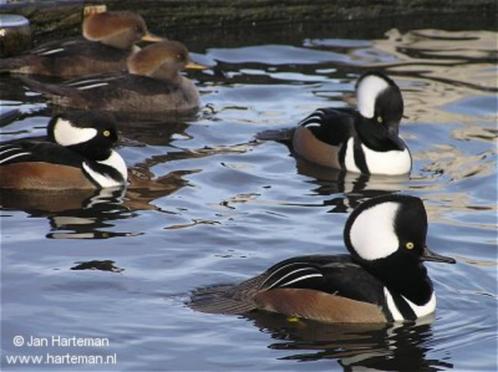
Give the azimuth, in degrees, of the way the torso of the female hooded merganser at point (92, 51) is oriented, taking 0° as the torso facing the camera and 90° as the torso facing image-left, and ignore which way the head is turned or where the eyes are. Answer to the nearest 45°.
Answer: approximately 270°

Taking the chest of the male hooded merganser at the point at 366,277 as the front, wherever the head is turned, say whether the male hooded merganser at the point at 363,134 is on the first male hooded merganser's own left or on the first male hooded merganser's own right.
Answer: on the first male hooded merganser's own left

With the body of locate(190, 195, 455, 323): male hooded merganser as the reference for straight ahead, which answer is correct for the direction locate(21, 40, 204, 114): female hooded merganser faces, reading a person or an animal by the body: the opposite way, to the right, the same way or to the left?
the same way

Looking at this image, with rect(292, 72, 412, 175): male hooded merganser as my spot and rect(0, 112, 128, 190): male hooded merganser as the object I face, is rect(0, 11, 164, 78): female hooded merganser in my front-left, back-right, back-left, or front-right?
front-right

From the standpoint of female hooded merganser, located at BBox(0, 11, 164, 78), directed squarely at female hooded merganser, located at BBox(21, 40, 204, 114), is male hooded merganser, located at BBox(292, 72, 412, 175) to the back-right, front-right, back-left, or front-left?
front-left

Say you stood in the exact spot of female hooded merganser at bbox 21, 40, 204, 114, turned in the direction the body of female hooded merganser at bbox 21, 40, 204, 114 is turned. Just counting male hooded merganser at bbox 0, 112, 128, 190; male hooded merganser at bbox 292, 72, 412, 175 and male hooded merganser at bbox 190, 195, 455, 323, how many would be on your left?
0

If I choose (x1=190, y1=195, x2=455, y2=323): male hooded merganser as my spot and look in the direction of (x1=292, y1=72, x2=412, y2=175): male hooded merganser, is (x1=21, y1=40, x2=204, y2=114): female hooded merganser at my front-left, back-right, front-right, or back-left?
front-left

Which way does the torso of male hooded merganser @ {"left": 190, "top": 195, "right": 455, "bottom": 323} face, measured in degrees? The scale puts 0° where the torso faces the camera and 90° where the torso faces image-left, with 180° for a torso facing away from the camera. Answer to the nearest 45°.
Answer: approximately 270°

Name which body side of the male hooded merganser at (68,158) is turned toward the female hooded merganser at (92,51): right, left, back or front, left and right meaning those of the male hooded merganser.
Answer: left

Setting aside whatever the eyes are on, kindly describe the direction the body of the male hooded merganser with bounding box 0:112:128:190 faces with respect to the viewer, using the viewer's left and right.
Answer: facing to the right of the viewer

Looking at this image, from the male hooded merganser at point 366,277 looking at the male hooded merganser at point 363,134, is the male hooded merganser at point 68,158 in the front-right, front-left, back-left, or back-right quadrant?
front-left

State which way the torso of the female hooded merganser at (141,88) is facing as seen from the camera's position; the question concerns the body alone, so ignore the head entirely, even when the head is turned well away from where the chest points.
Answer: to the viewer's right

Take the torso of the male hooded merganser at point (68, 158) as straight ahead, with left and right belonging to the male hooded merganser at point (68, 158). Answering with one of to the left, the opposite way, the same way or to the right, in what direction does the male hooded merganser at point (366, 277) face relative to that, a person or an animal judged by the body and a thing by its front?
the same way

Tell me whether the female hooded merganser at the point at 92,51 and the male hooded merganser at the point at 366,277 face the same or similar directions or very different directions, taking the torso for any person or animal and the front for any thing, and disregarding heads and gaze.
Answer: same or similar directions

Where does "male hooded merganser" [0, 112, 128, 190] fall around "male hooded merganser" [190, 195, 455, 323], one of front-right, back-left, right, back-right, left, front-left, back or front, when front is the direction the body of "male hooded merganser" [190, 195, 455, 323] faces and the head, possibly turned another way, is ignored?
back-left

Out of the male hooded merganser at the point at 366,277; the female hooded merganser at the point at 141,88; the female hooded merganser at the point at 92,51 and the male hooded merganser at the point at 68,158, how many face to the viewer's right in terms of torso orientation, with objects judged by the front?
4
